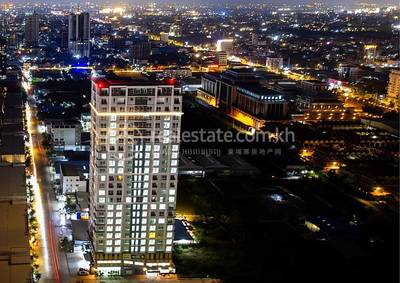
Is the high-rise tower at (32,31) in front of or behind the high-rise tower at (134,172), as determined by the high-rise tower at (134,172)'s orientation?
behind

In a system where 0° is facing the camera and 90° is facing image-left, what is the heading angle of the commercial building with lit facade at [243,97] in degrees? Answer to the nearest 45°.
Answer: approximately 45°

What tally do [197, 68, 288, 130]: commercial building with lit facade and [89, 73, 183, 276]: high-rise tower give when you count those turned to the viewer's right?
0

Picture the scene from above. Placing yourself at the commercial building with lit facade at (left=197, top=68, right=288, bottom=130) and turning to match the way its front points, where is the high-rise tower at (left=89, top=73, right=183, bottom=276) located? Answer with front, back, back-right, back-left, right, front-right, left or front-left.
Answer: front-left

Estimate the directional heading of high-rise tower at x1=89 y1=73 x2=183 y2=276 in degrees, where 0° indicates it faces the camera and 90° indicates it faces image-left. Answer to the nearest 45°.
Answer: approximately 0°

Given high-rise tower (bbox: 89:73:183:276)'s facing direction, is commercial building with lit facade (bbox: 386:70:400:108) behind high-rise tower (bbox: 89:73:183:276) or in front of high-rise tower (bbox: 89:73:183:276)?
behind

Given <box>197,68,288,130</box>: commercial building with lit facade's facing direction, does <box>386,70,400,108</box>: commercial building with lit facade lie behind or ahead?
behind

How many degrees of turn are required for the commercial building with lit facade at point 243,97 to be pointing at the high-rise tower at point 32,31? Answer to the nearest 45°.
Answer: approximately 90° to its right

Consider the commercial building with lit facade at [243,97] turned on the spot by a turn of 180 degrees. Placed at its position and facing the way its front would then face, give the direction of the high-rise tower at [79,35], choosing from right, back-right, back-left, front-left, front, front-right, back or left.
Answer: left

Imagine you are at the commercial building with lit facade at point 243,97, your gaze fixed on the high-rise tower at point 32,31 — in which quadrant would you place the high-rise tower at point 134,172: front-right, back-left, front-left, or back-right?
back-left
